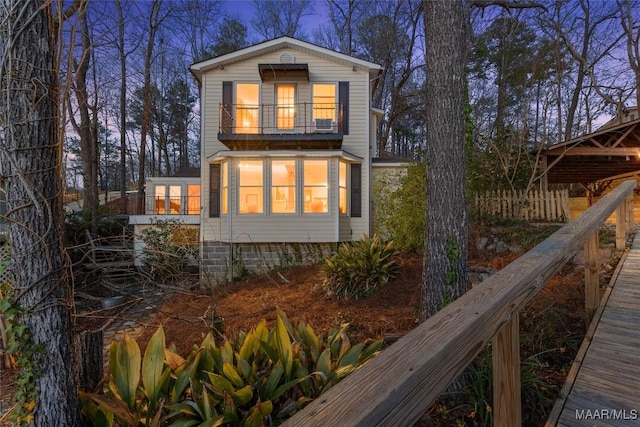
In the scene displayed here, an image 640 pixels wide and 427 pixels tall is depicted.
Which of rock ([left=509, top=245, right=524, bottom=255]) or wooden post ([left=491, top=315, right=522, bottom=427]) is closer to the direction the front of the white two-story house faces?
the wooden post

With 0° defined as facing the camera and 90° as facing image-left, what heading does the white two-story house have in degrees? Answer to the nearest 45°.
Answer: approximately 0°

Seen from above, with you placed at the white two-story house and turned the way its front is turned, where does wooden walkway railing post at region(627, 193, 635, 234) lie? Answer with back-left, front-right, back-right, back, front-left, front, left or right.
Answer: front-left

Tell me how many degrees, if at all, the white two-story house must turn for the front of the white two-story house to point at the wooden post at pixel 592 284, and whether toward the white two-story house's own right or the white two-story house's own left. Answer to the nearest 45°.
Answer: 0° — it already faces it

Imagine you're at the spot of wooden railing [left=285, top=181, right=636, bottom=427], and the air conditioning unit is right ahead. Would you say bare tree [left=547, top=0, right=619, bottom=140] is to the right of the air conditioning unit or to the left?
right

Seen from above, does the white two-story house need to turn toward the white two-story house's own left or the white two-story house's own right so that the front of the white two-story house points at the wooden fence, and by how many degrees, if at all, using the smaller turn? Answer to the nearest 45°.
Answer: approximately 90° to the white two-story house's own left

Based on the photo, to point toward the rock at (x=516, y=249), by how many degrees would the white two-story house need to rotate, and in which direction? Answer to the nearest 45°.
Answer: approximately 45° to its left

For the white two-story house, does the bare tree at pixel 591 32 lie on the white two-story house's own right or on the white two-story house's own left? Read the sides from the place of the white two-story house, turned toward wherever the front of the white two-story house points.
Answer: on the white two-story house's own left

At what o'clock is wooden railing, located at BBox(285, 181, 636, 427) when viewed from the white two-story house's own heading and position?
The wooden railing is roughly at 12 o'clock from the white two-story house.

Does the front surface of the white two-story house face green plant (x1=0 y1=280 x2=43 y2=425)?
yes
